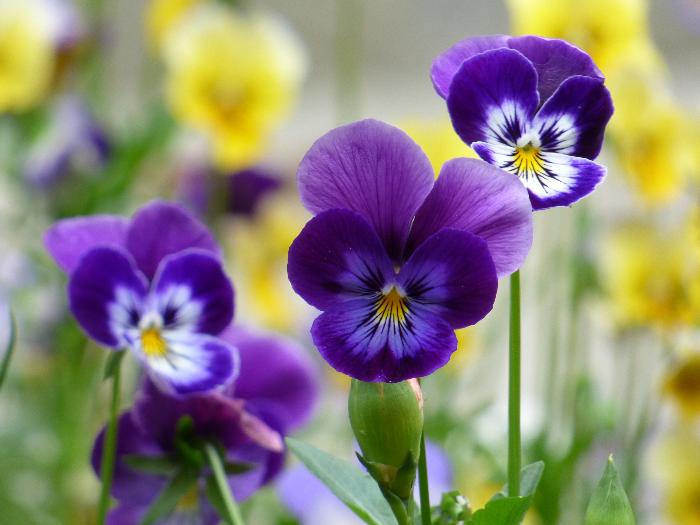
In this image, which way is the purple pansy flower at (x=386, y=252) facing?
toward the camera

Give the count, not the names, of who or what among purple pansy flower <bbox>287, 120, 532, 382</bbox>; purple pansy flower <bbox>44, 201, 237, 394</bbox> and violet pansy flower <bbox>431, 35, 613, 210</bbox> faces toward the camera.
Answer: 3

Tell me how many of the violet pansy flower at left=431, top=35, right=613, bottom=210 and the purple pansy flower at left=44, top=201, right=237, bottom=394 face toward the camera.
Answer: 2

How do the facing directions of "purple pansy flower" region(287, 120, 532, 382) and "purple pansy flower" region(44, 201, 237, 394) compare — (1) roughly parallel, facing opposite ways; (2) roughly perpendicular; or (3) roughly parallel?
roughly parallel

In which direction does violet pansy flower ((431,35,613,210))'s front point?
toward the camera

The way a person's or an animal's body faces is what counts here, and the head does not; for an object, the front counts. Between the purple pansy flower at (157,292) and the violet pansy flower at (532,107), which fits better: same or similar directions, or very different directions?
same or similar directions

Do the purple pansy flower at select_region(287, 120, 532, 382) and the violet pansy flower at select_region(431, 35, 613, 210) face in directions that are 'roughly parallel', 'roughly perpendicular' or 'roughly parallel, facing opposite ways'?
roughly parallel

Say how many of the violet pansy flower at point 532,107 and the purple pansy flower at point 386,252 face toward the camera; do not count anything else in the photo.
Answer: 2
